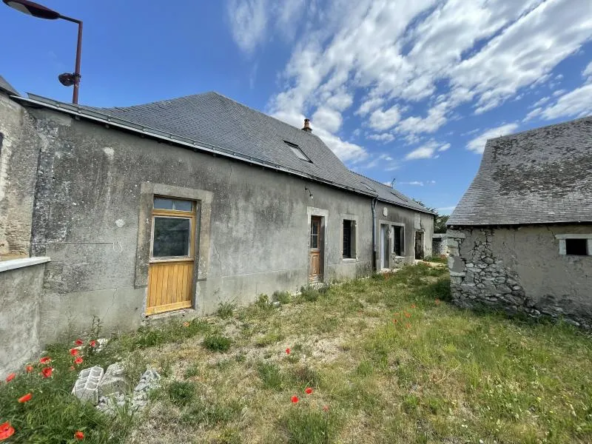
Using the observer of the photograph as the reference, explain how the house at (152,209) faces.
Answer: facing the viewer and to the right of the viewer

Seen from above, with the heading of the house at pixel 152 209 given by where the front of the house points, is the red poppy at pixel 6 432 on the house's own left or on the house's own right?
on the house's own right

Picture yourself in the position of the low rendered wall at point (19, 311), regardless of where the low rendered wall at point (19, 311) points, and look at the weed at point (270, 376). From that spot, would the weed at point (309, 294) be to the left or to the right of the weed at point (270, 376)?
left

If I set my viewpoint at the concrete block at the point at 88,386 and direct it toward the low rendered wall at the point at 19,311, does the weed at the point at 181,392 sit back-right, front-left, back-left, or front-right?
back-right

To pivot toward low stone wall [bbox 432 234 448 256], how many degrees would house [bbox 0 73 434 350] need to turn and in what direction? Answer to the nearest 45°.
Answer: approximately 90° to its left

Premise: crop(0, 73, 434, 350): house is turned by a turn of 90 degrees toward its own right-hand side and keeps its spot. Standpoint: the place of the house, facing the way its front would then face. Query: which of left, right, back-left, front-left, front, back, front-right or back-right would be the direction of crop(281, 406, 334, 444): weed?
left

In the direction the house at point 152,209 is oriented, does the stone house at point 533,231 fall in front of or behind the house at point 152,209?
in front
